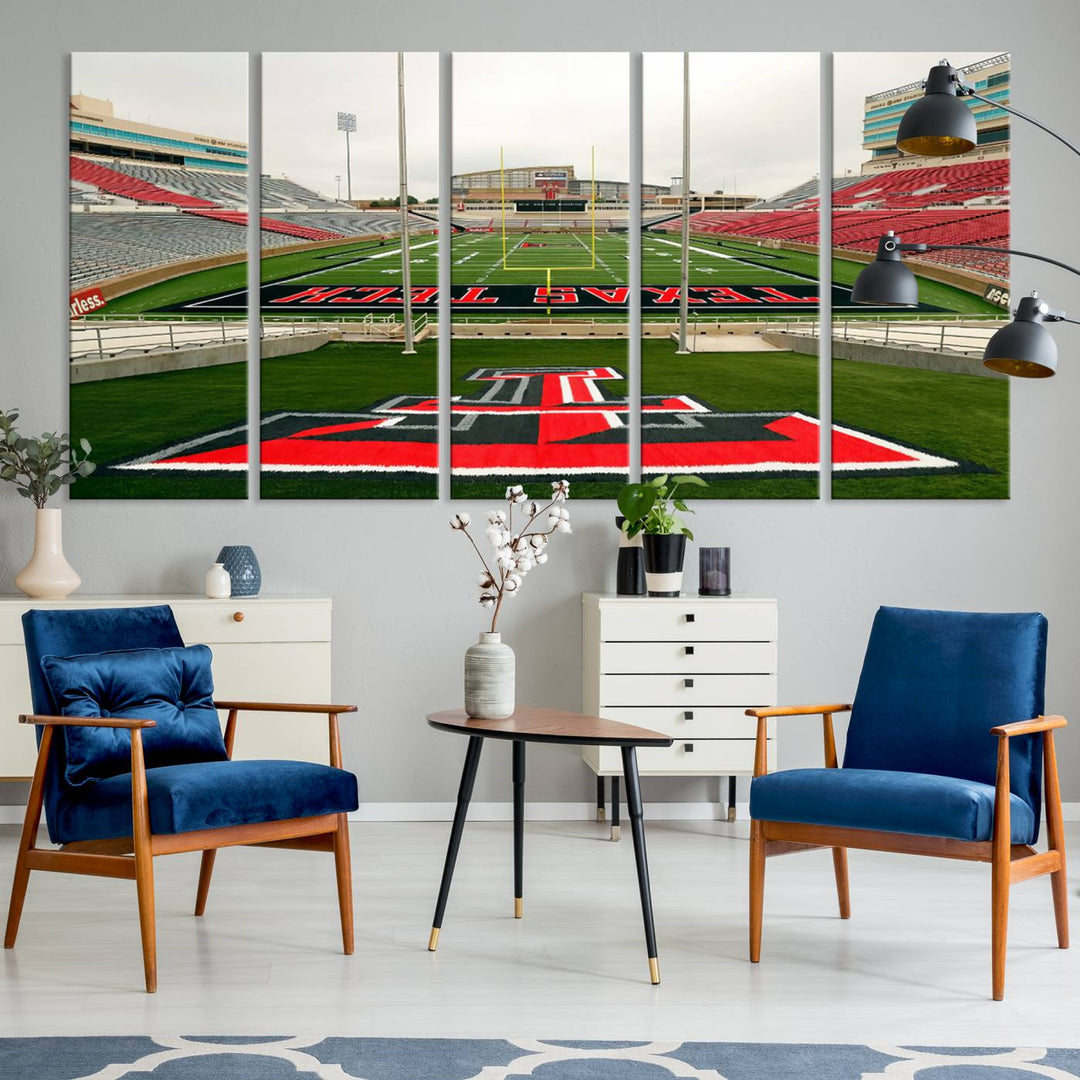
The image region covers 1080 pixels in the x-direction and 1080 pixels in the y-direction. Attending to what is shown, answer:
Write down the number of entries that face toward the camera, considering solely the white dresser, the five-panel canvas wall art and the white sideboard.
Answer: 3

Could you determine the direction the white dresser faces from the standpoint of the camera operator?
facing the viewer

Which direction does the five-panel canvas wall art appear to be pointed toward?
toward the camera

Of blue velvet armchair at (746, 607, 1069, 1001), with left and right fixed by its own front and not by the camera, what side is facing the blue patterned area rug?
front

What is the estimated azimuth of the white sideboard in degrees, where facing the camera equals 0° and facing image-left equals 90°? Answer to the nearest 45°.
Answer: approximately 0°

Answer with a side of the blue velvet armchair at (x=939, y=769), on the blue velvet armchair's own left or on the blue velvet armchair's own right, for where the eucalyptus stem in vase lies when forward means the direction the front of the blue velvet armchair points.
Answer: on the blue velvet armchair's own right

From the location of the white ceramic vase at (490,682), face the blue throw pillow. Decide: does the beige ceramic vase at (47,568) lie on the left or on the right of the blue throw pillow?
right

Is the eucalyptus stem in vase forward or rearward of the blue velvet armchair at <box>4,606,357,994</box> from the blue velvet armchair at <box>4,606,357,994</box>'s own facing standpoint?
rearward

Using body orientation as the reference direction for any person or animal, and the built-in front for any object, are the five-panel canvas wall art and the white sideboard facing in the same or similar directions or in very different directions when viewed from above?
same or similar directions

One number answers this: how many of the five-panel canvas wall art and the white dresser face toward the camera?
2

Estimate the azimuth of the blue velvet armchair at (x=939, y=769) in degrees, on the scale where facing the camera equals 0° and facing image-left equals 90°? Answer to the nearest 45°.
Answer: approximately 45°

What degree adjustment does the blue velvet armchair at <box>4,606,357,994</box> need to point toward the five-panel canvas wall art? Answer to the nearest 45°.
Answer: approximately 90° to its left

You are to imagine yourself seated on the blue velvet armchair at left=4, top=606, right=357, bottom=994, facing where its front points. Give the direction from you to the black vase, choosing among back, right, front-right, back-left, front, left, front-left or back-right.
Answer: left

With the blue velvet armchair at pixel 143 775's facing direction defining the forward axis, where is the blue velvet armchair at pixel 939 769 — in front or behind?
in front

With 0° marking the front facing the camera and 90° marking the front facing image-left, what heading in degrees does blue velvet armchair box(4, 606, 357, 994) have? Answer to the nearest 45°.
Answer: approximately 315°
